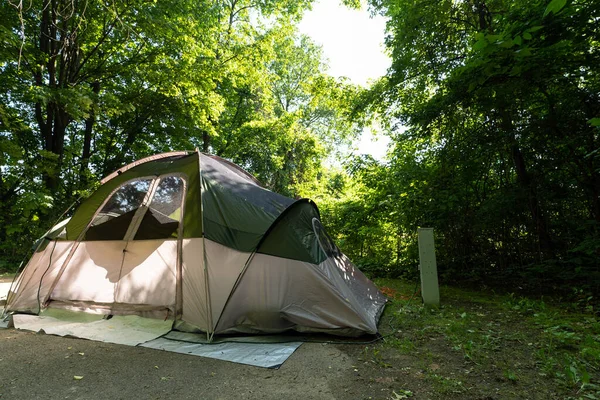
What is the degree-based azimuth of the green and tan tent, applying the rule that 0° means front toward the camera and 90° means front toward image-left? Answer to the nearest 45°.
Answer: approximately 45°

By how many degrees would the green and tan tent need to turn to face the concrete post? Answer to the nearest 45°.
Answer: approximately 135° to its left

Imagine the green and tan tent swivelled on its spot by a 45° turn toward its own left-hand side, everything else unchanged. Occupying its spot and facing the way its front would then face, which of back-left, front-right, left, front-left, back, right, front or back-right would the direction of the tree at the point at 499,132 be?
left
